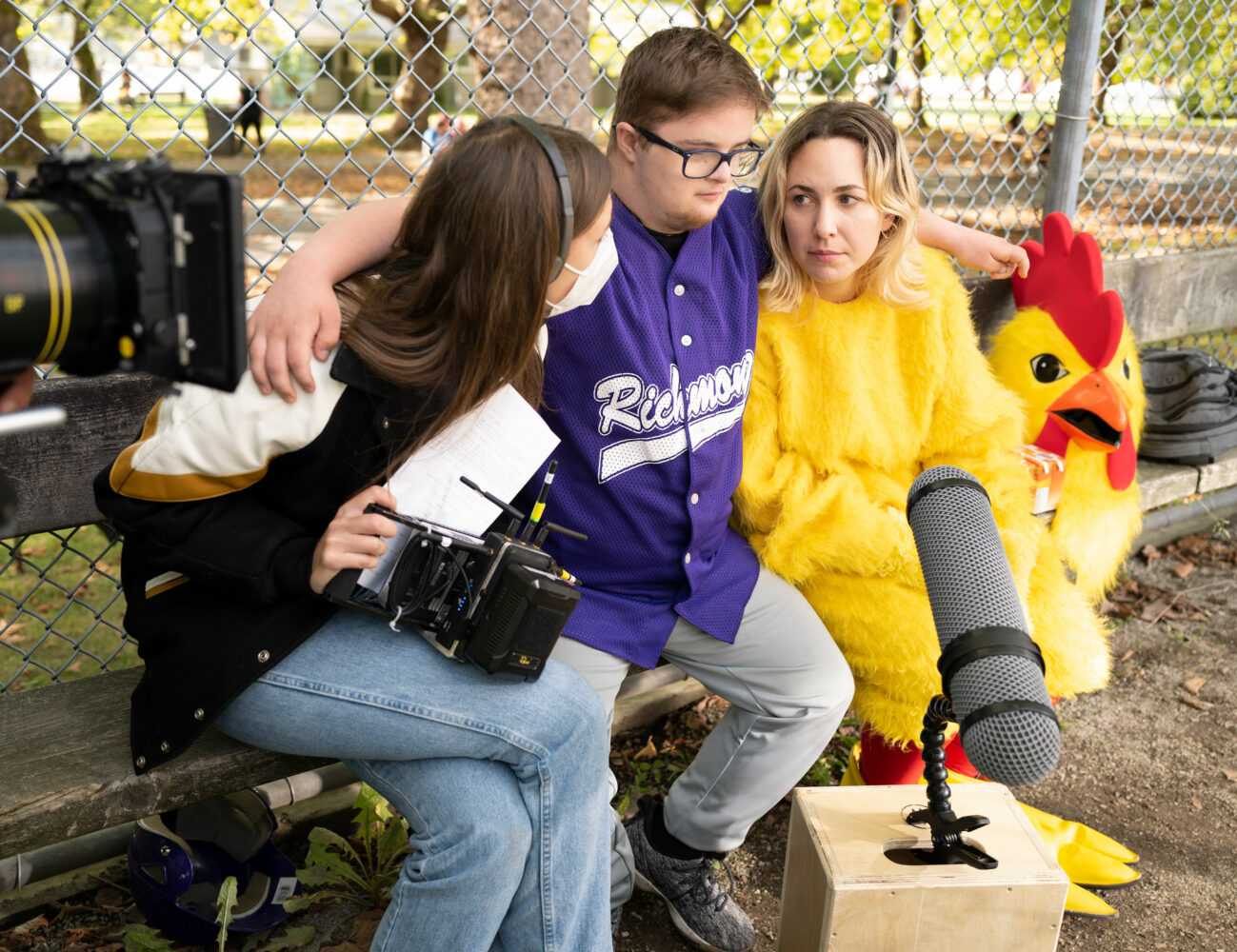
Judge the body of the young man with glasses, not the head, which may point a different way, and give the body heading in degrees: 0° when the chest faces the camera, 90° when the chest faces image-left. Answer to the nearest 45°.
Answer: approximately 315°

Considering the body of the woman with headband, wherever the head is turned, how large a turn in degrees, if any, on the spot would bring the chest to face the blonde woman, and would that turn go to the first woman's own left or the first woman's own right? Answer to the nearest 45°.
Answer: approximately 45° to the first woman's own left

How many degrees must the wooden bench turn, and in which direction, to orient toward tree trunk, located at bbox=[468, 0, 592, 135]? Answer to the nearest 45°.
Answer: approximately 135° to its left

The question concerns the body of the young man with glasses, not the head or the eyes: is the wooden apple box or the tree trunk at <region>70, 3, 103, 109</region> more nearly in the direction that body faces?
the wooden apple box

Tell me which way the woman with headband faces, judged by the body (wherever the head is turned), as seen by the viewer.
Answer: to the viewer's right

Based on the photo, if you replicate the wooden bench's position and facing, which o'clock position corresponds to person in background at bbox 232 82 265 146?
The person in background is roughly at 7 o'clock from the wooden bench.

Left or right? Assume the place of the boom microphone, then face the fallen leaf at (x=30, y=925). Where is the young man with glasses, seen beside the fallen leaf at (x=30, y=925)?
right

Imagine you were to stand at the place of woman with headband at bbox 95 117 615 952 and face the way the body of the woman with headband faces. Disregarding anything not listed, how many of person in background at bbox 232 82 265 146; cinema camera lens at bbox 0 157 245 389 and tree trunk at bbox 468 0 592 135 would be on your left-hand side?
2

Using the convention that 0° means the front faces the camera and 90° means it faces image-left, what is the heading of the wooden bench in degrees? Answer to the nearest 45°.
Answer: approximately 315°

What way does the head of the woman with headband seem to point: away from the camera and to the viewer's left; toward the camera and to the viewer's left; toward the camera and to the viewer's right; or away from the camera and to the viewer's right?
away from the camera and to the viewer's right

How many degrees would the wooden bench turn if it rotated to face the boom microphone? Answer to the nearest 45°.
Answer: approximately 45° to its left
